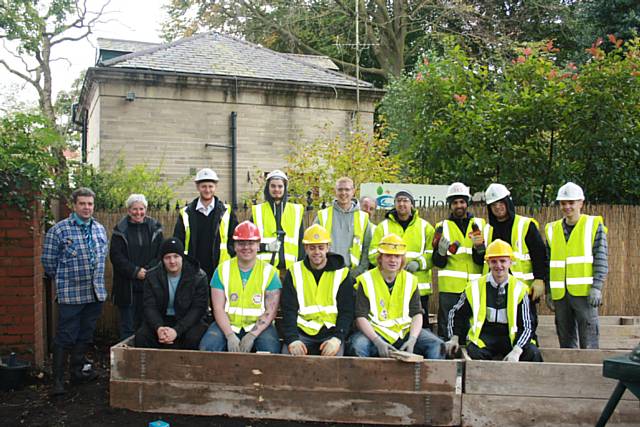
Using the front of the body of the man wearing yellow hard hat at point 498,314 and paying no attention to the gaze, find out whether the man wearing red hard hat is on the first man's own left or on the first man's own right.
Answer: on the first man's own right

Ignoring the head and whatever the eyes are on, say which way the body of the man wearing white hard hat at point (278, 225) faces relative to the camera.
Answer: toward the camera

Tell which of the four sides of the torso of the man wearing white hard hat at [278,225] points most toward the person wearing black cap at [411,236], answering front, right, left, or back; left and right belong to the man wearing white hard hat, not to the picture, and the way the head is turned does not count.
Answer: left

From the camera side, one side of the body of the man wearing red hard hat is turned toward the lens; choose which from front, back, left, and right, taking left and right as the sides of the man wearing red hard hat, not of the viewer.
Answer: front

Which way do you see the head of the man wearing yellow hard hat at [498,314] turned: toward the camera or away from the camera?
toward the camera

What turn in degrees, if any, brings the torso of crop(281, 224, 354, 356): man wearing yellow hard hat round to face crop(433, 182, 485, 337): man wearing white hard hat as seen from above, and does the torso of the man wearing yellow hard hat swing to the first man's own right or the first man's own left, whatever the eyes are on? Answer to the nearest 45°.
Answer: approximately 135° to the first man's own left

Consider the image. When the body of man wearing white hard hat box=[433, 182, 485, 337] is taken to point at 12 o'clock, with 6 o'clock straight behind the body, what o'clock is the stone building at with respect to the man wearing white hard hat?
The stone building is roughly at 5 o'clock from the man wearing white hard hat.

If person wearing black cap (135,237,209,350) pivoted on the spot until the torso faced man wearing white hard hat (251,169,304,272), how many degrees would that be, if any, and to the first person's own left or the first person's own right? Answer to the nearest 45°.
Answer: approximately 135° to the first person's own left

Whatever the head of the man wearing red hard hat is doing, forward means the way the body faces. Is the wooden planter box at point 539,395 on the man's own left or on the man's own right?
on the man's own left

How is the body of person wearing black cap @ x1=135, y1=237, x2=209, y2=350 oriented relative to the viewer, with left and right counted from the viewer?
facing the viewer

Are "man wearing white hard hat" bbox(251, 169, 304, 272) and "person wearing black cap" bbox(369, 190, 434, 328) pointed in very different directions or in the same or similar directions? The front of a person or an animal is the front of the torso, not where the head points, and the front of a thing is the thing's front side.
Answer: same or similar directions

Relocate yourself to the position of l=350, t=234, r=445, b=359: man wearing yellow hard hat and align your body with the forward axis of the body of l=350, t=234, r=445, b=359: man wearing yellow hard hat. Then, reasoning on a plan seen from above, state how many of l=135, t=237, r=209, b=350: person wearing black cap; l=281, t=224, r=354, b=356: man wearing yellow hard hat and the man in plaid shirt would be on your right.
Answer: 3

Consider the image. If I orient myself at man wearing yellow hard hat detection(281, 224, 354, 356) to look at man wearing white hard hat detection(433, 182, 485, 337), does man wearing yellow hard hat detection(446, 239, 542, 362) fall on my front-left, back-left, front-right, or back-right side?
front-right

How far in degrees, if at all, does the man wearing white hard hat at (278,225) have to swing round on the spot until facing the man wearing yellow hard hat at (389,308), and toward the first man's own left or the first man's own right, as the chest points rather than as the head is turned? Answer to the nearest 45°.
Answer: approximately 45° to the first man's own left

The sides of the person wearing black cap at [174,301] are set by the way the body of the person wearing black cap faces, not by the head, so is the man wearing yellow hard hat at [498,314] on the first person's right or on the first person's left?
on the first person's left

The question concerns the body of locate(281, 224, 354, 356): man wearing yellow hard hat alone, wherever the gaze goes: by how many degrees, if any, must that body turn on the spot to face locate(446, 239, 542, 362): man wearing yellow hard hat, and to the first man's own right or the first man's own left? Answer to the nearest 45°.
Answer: approximately 90° to the first man's own left

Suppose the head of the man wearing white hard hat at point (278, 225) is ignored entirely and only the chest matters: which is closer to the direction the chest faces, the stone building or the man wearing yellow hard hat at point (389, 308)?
the man wearing yellow hard hat

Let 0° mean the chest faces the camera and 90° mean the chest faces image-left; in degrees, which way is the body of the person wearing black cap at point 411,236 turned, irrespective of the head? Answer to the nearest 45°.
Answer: approximately 0°
